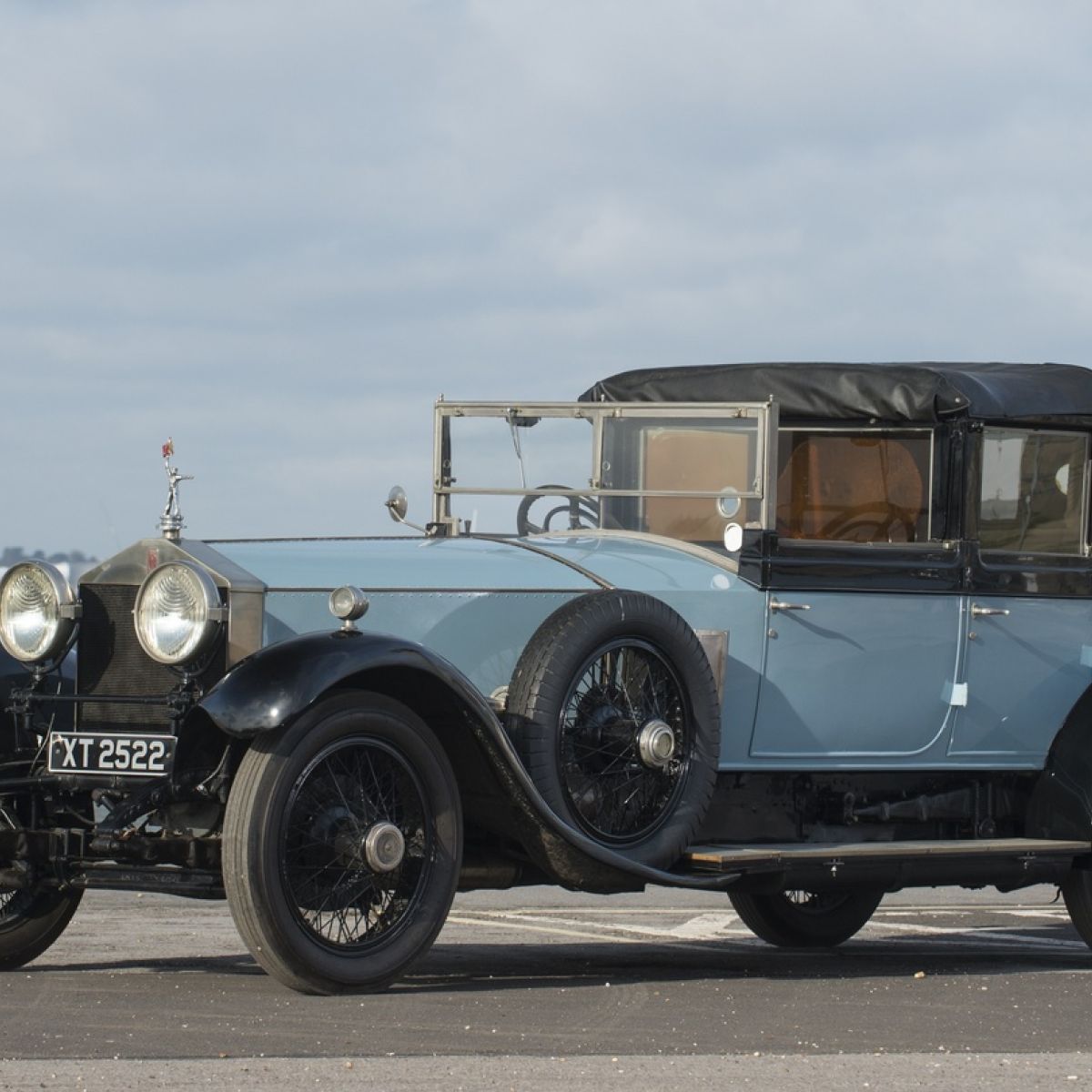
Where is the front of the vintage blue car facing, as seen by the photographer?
facing the viewer and to the left of the viewer
